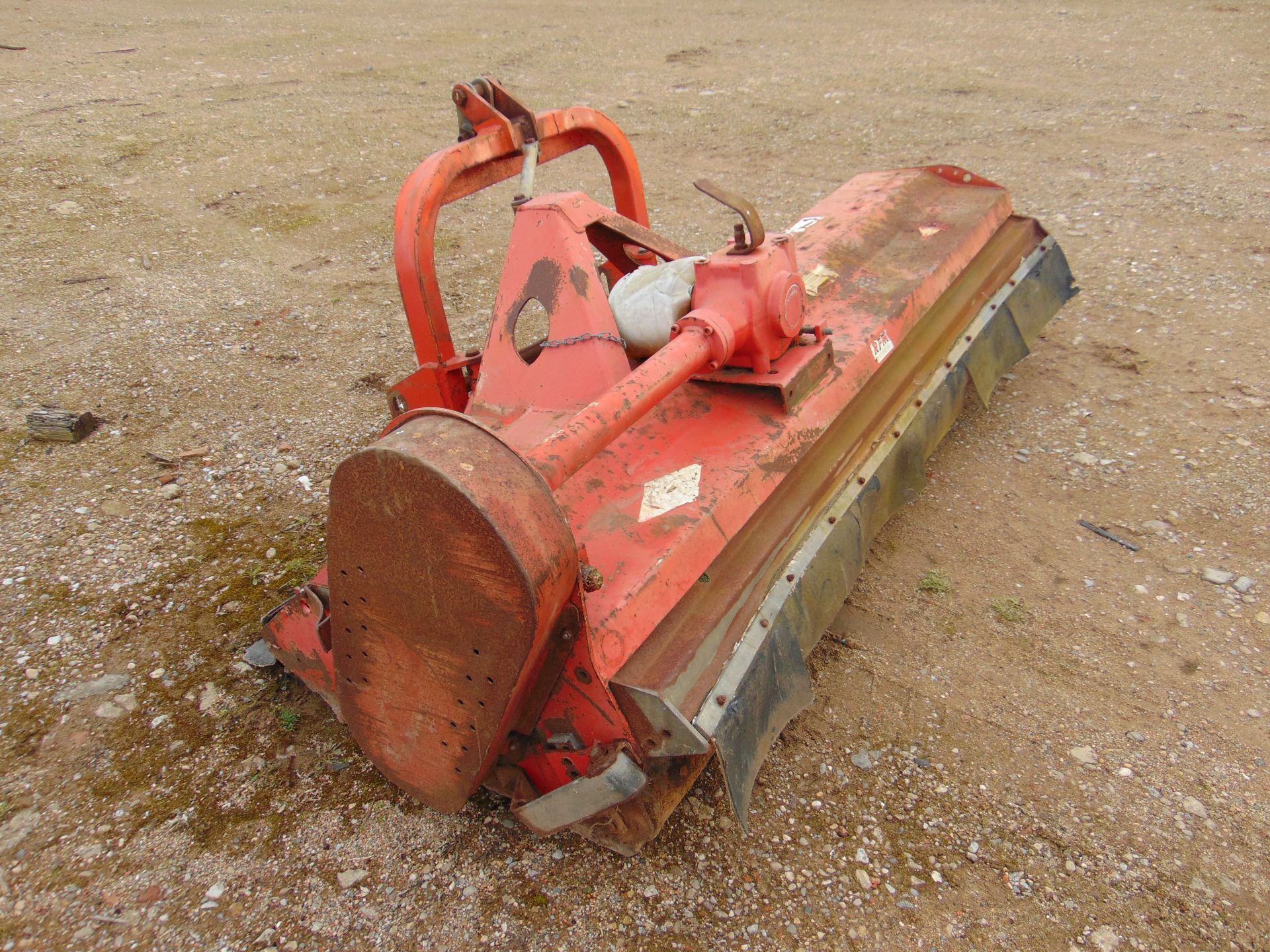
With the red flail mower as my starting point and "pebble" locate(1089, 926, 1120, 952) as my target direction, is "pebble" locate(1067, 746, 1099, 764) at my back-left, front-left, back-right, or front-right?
front-left

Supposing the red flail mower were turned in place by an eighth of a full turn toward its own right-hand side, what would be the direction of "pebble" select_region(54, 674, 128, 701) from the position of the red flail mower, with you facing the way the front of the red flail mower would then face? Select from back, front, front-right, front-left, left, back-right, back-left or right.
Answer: left

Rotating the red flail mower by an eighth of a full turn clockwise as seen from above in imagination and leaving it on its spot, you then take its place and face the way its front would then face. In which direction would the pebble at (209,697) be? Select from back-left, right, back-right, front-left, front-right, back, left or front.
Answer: left

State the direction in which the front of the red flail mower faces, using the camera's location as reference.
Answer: facing away from the viewer and to the left of the viewer

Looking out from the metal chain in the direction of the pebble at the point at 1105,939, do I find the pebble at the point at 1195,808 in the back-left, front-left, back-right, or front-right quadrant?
front-left

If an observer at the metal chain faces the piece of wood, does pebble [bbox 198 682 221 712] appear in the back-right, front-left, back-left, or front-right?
front-left

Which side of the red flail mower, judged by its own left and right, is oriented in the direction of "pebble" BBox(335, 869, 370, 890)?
left

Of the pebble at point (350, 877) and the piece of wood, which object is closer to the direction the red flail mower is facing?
the piece of wood

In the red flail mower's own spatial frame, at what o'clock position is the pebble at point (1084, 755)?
The pebble is roughly at 5 o'clock from the red flail mower.

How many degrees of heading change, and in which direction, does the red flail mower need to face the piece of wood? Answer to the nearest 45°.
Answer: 0° — it already faces it

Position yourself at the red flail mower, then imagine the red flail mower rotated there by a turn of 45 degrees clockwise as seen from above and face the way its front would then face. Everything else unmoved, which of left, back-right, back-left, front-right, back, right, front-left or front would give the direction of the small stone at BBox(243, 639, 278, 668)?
left
